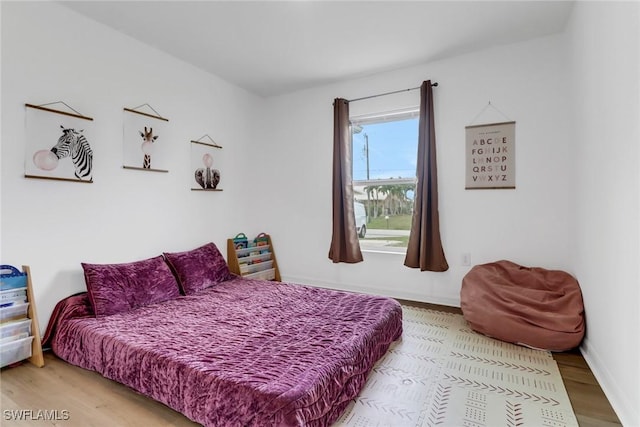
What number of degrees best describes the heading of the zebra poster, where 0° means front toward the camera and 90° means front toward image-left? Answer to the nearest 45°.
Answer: approximately 315°

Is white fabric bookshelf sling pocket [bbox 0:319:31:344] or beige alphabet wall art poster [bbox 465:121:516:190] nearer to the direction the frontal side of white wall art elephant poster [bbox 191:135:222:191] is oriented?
the beige alphabet wall art poster

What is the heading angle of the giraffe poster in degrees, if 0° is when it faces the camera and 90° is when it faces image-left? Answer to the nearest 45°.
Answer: approximately 315°

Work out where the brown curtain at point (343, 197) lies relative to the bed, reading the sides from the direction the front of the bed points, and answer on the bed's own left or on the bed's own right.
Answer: on the bed's own left

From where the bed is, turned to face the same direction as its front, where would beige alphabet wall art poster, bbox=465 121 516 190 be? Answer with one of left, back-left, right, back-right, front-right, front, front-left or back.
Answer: front-left

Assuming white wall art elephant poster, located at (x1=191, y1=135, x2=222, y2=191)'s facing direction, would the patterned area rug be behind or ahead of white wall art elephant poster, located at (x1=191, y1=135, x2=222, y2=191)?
ahead

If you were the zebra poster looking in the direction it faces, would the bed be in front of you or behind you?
in front

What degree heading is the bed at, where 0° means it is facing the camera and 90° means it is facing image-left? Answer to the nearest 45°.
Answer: approximately 315°

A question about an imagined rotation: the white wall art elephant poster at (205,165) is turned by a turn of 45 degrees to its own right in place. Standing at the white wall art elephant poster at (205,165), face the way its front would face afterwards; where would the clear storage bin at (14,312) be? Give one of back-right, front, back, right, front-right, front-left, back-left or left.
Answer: front-right

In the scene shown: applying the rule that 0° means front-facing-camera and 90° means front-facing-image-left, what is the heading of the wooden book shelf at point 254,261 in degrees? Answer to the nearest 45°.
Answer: approximately 315°
